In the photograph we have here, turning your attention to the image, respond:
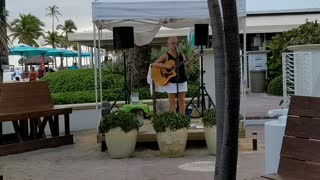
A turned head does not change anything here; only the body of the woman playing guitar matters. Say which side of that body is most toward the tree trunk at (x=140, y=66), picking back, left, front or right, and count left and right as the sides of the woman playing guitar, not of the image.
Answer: back

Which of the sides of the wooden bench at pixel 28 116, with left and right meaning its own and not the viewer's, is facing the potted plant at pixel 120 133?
front

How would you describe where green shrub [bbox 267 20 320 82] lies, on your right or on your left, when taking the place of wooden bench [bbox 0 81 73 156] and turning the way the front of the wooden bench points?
on your left

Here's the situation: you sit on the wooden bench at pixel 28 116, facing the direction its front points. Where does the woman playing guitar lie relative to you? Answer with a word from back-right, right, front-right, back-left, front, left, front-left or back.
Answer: front-left

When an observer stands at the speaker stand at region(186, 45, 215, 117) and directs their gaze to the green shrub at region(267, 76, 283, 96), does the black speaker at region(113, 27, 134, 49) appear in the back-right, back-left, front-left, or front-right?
back-left

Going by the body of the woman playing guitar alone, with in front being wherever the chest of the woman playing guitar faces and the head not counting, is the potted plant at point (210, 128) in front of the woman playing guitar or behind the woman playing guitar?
in front

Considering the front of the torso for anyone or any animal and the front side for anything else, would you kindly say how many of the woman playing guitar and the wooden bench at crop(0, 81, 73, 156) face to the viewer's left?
0

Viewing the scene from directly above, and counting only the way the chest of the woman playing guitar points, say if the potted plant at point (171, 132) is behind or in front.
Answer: in front

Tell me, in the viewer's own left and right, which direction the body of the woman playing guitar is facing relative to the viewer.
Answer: facing the viewer

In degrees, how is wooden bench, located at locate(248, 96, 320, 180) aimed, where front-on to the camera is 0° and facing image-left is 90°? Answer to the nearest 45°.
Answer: approximately 45°

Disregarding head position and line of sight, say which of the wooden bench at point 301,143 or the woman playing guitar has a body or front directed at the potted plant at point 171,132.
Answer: the woman playing guitar

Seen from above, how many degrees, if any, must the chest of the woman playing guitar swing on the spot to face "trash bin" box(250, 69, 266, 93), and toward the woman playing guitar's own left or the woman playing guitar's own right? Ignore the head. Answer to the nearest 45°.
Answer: approximately 180°

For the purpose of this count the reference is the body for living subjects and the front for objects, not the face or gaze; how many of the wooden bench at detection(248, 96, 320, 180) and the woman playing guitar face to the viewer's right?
0

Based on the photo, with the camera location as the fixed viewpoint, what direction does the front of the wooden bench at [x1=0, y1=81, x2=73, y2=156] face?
facing the viewer and to the right of the viewer

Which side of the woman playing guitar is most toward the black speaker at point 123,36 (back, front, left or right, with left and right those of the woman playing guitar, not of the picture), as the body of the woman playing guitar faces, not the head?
right

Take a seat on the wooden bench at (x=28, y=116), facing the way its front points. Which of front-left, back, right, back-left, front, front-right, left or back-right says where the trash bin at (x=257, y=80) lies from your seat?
left

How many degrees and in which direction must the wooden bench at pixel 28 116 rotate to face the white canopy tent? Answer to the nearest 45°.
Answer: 0° — it already faces it
